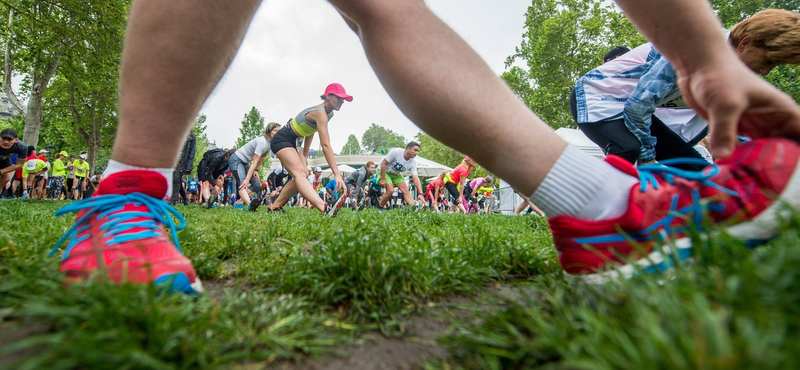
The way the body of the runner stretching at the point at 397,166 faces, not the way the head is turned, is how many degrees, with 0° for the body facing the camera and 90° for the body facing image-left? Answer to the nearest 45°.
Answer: approximately 315°

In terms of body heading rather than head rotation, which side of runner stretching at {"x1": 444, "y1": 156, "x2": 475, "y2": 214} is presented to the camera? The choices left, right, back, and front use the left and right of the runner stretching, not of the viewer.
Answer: right

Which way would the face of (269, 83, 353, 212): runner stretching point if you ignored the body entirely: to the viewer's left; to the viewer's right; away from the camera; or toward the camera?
to the viewer's right

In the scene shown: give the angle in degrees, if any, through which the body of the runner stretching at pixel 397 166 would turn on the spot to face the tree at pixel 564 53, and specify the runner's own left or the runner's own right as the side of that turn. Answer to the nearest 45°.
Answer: approximately 90° to the runner's own left

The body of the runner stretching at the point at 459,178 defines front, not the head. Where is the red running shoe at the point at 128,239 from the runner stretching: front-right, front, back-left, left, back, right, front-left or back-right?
right

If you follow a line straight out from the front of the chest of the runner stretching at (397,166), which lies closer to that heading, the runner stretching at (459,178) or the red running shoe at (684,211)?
the red running shoe
